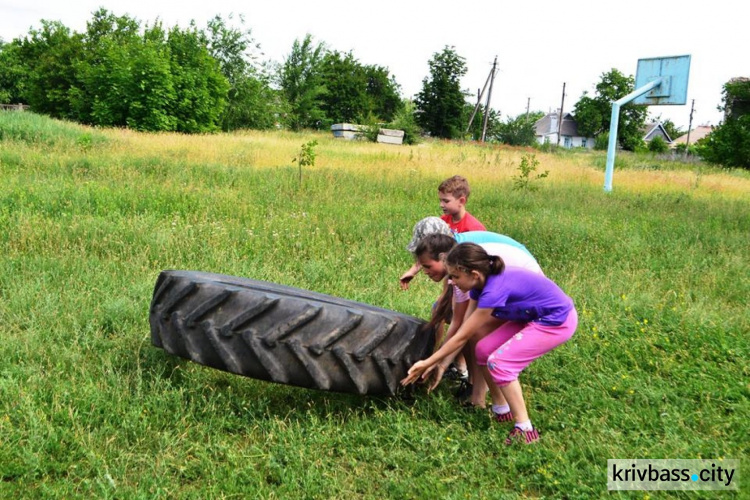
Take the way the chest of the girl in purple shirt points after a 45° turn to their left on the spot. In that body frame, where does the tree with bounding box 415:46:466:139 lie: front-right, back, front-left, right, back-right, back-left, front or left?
back-right

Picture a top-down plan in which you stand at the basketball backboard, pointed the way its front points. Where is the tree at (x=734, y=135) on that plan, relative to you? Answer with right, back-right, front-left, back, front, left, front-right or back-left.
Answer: front-left

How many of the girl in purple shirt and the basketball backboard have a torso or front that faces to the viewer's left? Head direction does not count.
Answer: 1

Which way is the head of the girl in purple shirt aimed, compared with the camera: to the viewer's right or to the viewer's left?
to the viewer's left

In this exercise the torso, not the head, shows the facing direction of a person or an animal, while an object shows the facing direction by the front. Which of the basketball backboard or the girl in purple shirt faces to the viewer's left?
the girl in purple shirt

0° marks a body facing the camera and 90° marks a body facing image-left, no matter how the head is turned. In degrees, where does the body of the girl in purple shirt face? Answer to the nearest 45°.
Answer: approximately 90°
